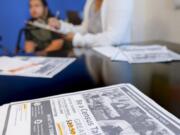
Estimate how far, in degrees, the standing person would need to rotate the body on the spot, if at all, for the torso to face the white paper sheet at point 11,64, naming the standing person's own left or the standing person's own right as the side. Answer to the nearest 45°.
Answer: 0° — they already face it

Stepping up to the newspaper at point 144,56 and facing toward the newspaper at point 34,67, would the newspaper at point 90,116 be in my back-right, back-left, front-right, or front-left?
front-left

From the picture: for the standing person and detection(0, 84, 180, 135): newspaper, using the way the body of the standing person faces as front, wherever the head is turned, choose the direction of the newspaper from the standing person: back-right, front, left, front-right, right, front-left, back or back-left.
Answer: front-left

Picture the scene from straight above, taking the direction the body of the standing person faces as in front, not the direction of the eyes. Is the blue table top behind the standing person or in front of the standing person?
in front

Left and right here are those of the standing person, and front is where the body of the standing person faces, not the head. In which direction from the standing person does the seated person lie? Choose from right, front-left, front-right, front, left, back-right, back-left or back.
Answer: right

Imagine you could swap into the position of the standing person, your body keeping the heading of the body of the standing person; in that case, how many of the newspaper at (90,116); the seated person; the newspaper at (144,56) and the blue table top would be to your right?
1

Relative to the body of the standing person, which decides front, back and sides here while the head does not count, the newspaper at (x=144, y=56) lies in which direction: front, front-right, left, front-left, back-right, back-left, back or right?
front-left

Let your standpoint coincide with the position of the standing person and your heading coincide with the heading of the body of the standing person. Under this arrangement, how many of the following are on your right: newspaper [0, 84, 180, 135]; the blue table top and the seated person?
1

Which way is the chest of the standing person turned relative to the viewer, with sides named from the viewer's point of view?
facing the viewer and to the left of the viewer
